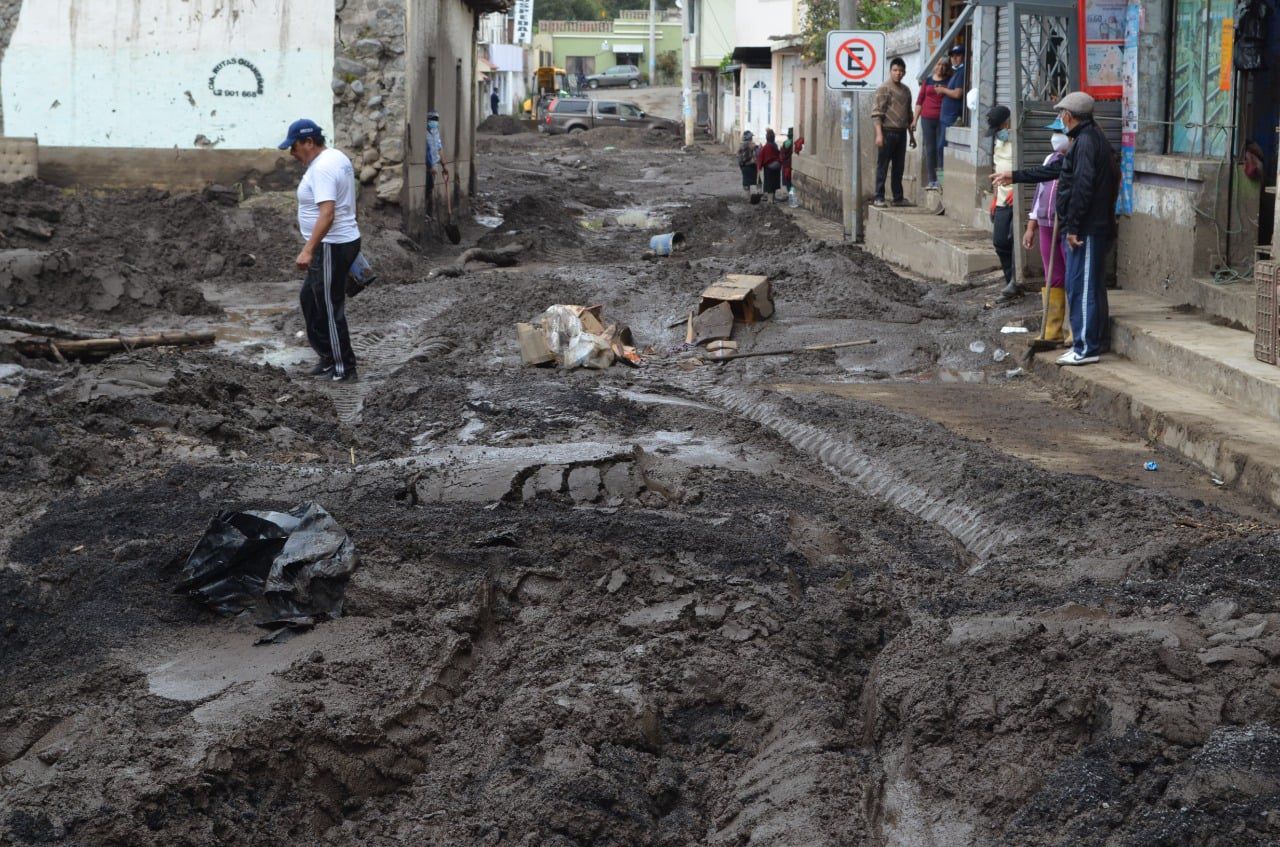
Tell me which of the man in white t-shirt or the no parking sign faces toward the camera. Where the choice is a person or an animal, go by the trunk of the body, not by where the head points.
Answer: the no parking sign

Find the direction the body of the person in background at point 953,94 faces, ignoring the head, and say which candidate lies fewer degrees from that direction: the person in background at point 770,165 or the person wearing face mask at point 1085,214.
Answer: the person wearing face mask

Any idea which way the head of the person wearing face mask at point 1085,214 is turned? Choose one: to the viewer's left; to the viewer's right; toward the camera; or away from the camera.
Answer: to the viewer's left

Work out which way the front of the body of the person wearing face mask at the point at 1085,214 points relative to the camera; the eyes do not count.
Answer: to the viewer's left

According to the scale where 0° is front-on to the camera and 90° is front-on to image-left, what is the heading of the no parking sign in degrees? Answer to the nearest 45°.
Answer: approximately 0°

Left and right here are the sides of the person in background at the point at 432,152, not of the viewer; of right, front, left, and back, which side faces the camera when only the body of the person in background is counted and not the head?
front

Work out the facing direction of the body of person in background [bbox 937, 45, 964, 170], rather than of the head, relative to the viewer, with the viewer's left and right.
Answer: facing the viewer and to the left of the viewer
